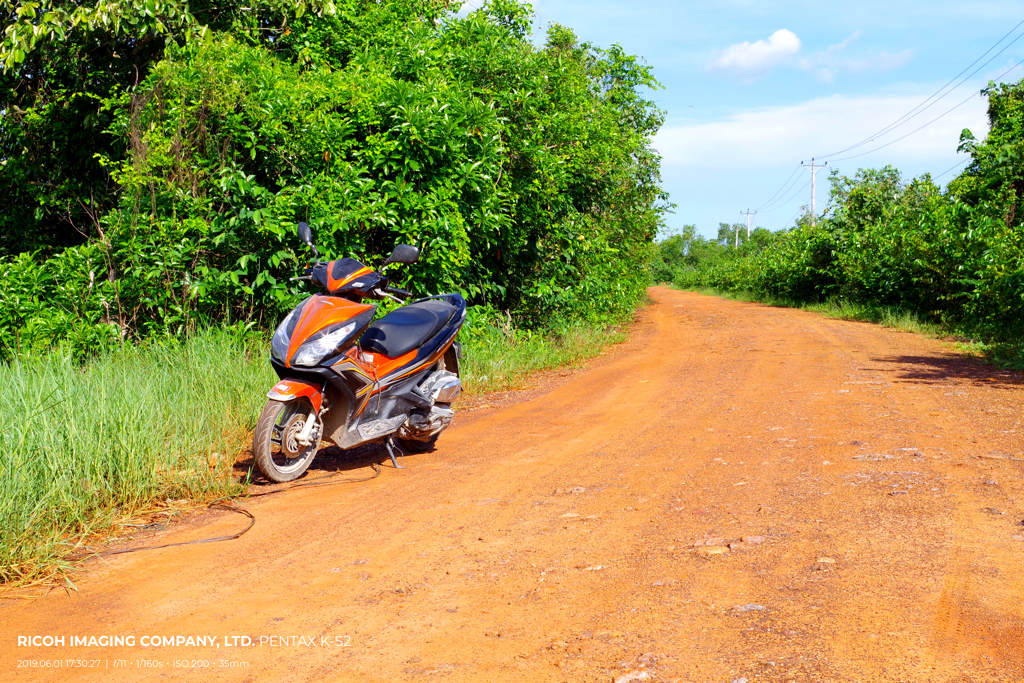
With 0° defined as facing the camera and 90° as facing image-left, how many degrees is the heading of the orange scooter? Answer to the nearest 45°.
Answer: approximately 45°
